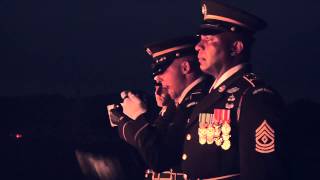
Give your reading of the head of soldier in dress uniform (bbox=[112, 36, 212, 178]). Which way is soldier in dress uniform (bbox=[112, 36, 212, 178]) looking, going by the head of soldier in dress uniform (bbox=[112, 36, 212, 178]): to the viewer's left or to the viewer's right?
to the viewer's left

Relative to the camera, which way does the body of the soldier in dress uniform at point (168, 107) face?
to the viewer's left

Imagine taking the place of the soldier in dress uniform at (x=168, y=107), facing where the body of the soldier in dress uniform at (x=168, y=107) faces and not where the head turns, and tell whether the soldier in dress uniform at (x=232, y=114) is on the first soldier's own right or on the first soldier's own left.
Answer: on the first soldier's own left

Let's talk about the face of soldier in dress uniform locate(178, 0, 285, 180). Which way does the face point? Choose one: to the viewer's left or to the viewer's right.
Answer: to the viewer's left
